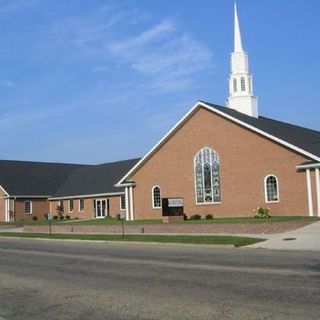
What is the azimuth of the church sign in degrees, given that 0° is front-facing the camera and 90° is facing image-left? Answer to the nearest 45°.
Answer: approximately 0°

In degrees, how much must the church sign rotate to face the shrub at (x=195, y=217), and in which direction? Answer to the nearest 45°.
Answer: approximately 135° to its left

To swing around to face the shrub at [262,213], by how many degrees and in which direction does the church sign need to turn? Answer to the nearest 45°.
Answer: approximately 90° to its left
